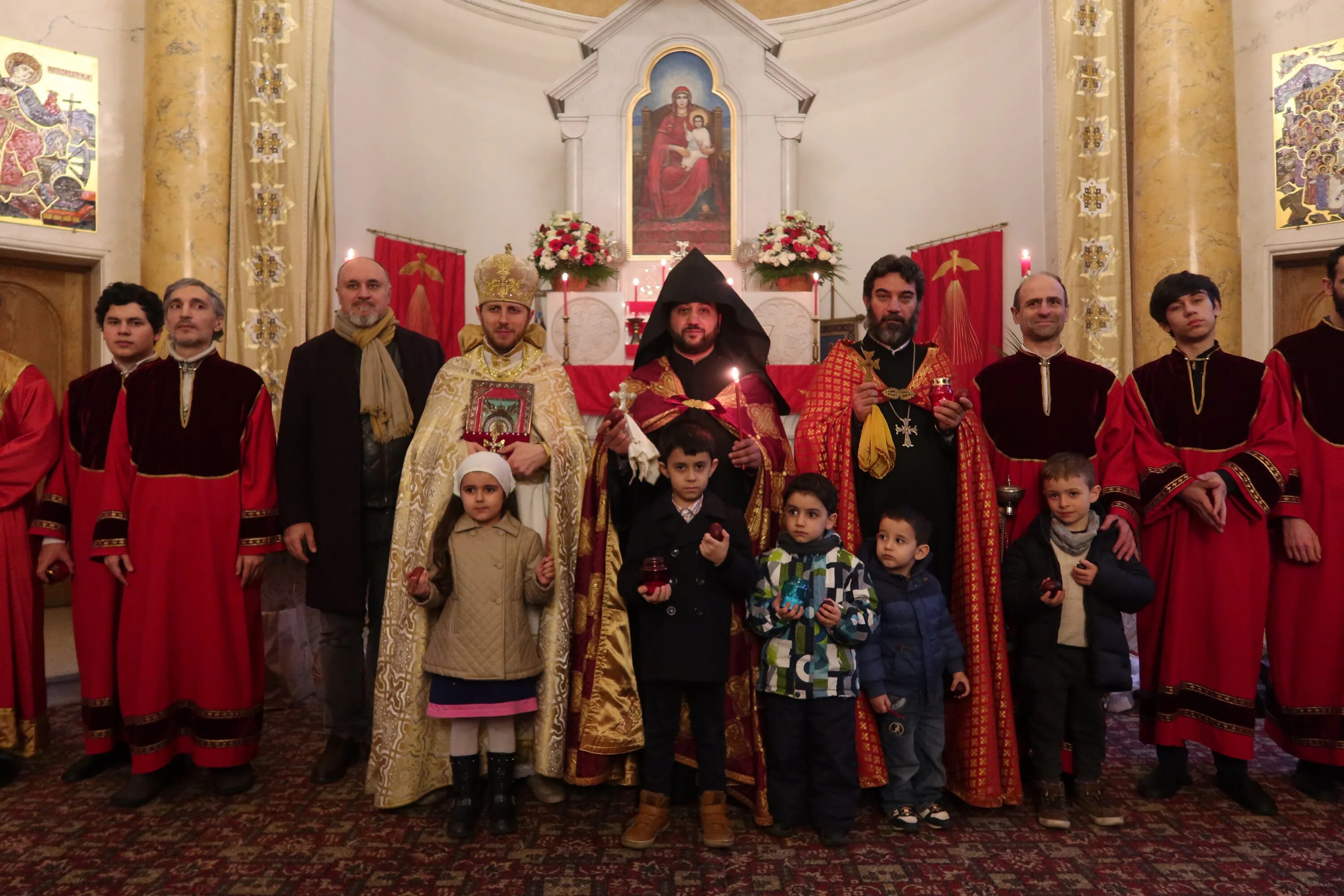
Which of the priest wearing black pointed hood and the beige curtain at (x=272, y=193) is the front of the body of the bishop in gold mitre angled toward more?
the priest wearing black pointed hood

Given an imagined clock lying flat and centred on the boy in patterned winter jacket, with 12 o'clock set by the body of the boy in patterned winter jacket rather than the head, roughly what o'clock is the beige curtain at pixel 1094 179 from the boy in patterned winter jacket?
The beige curtain is roughly at 7 o'clock from the boy in patterned winter jacket.

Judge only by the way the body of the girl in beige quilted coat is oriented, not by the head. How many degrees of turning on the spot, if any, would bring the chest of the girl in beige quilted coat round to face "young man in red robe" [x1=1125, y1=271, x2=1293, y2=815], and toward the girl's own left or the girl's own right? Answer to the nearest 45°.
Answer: approximately 90° to the girl's own left

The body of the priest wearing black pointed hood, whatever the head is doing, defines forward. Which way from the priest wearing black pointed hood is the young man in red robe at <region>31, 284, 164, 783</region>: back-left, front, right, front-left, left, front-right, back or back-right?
right

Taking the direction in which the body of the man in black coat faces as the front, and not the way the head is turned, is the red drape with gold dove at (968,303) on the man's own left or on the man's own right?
on the man's own left

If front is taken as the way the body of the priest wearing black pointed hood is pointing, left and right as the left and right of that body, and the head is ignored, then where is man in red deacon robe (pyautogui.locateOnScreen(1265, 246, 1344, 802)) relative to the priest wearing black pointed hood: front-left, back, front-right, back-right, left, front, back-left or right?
left

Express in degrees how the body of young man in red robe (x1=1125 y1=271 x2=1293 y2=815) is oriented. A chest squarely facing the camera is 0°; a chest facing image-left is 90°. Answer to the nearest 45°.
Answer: approximately 0°

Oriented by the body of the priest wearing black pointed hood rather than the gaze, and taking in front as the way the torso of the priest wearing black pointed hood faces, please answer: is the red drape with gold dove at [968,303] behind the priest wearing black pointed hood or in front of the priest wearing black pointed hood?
behind
